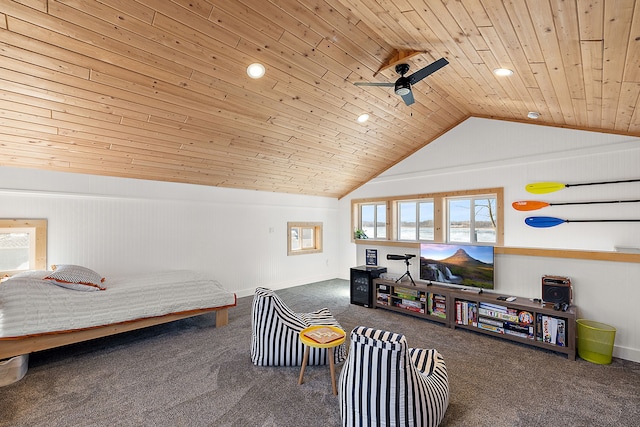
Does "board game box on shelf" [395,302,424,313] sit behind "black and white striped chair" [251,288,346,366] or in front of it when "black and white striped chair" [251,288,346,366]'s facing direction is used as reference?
in front

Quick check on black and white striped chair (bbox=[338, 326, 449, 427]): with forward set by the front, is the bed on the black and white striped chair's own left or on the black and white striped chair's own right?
on the black and white striped chair's own left

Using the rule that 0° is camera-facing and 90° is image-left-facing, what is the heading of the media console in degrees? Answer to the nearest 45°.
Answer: approximately 45°

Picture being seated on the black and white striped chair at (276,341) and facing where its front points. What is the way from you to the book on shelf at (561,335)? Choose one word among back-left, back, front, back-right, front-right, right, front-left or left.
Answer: front

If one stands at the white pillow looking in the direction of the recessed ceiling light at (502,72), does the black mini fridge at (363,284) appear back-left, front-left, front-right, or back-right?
front-left

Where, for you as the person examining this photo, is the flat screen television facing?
facing the viewer and to the left of the viewer

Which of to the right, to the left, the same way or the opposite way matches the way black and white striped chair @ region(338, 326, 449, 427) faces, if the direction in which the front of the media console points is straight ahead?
the opposite way

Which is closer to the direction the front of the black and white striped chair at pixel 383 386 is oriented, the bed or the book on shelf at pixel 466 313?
the book on shelf

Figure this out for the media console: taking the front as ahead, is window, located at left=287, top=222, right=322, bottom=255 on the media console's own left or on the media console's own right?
on the media console's own right

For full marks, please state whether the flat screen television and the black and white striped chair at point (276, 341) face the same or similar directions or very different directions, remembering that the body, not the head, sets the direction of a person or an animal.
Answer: very different directions

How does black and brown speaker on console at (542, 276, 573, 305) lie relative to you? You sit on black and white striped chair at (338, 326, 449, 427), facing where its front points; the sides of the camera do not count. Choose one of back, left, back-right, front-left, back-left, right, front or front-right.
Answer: front

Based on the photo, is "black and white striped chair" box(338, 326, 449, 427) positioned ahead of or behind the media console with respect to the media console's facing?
ahead

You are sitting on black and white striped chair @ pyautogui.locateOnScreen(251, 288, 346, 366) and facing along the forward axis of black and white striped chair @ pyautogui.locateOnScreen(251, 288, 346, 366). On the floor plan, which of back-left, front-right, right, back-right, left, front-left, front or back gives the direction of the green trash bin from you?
front

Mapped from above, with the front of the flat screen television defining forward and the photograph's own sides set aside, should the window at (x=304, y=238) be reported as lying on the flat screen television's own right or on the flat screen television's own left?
on the flat screen television's own right

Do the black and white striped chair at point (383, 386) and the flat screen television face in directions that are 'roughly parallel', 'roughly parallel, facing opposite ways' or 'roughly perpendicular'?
roughly parallel, facing opposite ways
